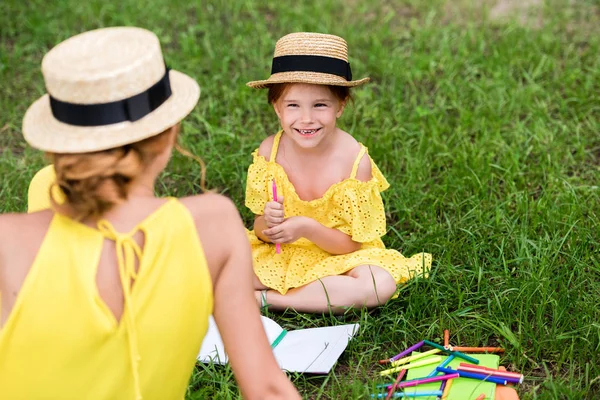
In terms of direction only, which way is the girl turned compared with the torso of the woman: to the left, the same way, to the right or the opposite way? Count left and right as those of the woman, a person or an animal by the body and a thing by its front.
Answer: the opposite way

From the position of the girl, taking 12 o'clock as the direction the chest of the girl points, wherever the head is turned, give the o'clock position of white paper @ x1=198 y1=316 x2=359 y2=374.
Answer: The white paper is roughly at 12 o'clock from the girl.

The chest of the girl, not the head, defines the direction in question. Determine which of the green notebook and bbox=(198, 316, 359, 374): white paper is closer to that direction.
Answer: the white paper

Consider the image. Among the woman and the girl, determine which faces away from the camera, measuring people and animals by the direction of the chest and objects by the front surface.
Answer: the woman

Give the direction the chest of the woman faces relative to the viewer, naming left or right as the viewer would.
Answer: facing away from the viewer

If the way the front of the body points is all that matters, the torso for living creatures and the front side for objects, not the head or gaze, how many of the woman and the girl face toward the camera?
1

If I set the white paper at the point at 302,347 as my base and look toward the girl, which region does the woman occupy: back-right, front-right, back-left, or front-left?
back-left

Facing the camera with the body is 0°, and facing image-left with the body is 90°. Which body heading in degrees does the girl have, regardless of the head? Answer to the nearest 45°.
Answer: approximately 0°

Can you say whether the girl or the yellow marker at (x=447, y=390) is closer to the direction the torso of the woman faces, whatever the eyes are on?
the girl

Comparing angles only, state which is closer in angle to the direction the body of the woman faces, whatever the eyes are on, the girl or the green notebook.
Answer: the girl

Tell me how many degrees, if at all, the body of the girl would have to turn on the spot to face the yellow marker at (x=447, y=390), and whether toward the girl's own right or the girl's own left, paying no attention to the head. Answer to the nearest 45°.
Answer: approximately 45° to the girl's own left
